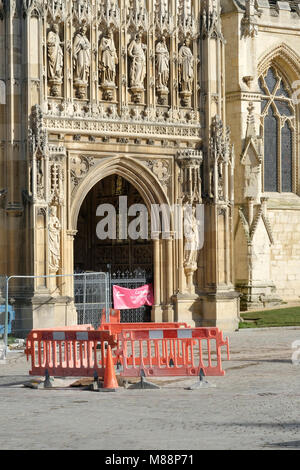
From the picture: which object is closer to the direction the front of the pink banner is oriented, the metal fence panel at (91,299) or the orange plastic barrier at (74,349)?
the orange plastic barrier

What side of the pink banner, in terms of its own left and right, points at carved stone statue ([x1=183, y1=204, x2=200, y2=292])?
left

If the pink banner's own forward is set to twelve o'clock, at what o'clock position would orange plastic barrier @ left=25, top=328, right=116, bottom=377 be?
The orange plastic barrier is roughly at 12 o'clock from the pink banner.

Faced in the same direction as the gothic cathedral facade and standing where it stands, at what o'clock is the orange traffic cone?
The orange traffic cone is roughly at 12 o'clock from the gothic cathedral facade.

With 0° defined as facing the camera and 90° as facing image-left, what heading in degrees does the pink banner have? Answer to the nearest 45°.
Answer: approximately 0°

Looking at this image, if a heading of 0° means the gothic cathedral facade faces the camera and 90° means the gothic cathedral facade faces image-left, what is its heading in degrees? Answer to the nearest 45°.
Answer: approximately 0°
